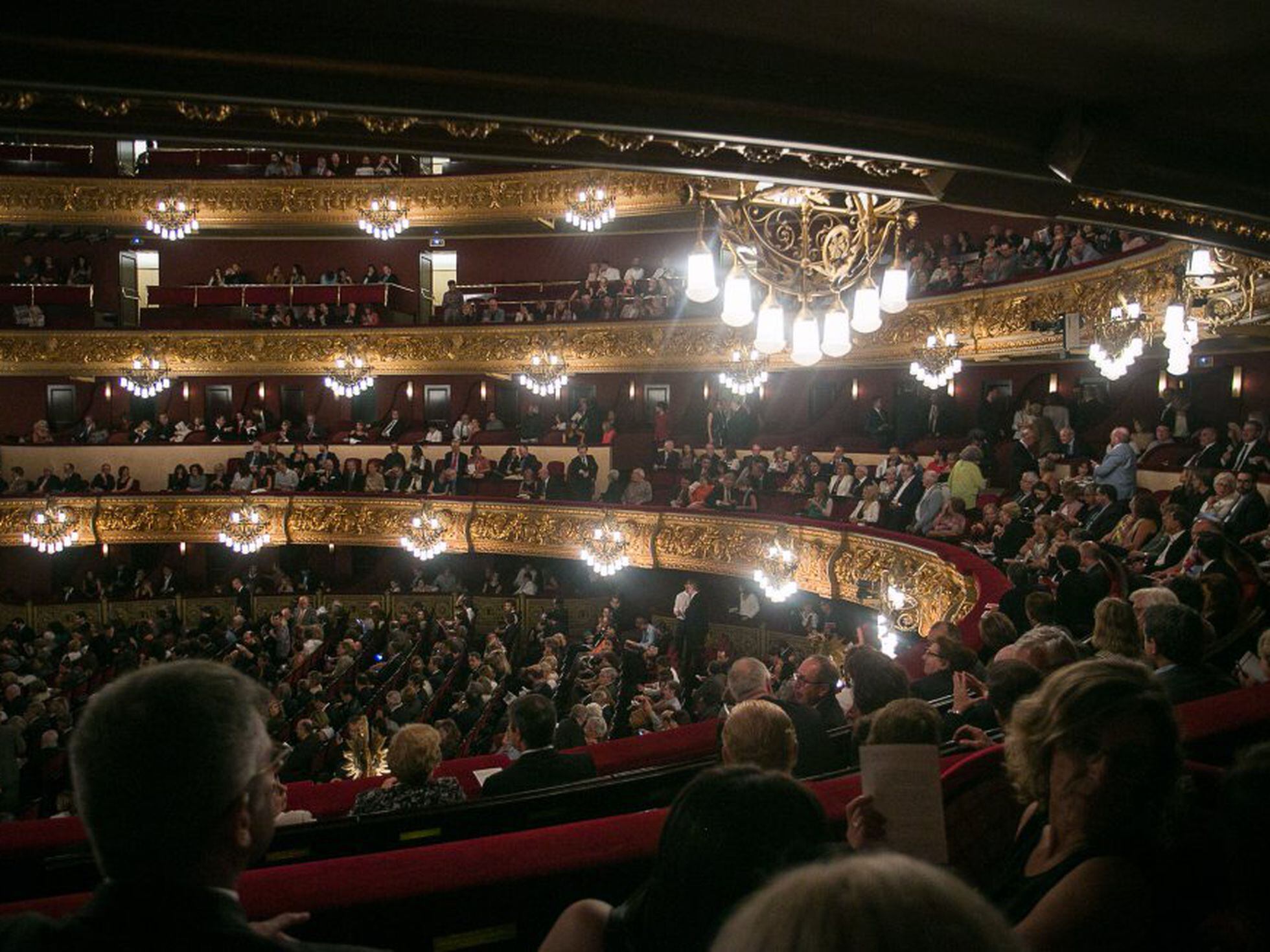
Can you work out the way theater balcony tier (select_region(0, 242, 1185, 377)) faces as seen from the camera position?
facing the viewer

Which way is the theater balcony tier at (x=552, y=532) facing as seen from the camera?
toward the camera

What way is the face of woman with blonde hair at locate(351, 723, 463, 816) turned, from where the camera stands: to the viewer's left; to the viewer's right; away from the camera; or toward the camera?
away from the camera

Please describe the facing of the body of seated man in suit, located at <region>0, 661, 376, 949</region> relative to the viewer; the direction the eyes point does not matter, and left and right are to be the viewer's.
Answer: facing away from the viewer and to the right of the viewer

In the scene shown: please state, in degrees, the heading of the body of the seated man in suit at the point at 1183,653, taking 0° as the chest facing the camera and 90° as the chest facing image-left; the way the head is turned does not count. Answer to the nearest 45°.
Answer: approximately 135°

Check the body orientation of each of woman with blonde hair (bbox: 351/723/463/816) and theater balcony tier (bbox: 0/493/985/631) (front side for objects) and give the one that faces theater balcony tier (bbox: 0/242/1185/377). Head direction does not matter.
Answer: the woman with blonde hair

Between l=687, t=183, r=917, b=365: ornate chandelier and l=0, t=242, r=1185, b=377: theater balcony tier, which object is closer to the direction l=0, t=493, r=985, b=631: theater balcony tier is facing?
the ornate chandelier

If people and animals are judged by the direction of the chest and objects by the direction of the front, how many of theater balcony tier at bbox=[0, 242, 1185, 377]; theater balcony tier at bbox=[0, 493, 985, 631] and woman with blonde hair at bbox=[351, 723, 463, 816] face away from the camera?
1

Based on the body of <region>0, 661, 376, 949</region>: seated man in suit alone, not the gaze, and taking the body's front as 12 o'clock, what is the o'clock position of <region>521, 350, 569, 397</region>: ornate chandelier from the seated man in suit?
The ornate chandelier is roughly at 11 o'clock from the seated man in suit.

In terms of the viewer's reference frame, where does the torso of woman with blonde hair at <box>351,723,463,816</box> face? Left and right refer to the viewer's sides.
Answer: facing away from the viewer

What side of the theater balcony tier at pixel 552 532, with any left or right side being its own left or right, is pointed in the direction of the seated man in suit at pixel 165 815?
front

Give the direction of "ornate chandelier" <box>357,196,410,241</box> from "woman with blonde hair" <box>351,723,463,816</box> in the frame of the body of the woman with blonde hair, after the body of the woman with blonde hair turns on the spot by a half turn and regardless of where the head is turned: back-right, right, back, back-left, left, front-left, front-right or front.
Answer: back
